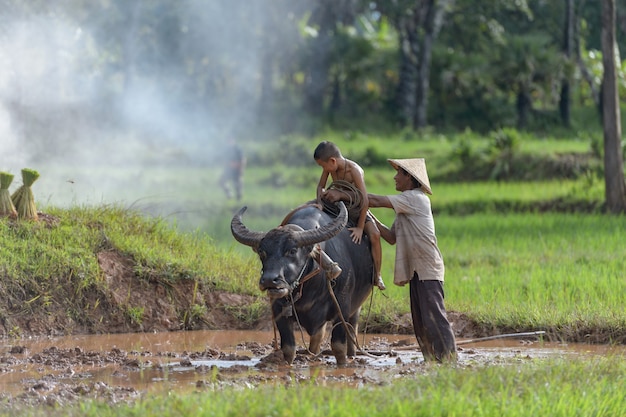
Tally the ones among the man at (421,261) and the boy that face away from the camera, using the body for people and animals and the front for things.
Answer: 0

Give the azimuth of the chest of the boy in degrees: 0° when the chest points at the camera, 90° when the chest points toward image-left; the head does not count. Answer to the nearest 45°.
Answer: approximately 45°

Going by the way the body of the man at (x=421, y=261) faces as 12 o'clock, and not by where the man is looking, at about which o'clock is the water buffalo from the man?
The water buffalo is roughly at 12 o'clock from the man.

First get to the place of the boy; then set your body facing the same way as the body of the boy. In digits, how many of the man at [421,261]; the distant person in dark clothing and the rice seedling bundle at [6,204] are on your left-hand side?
1

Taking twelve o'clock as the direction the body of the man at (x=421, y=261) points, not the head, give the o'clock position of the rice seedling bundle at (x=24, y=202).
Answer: The rice seedling bundle is roughly at 1 o'clock from the man.

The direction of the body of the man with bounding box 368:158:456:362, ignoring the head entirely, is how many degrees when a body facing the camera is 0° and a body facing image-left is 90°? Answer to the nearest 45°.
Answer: approximately 90°

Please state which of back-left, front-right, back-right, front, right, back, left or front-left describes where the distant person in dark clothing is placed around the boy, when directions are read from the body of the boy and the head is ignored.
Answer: back-right

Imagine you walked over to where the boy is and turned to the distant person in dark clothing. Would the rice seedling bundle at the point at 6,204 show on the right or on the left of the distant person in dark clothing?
left

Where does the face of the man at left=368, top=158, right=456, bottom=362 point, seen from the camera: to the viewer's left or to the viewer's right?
to the viewer's left

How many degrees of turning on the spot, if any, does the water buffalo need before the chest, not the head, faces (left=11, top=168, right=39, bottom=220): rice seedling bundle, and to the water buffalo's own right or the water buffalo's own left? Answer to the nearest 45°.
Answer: approximately 90° to the water buffalo's own right

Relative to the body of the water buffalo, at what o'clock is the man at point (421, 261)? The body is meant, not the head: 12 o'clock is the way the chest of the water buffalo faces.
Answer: The man is roughly at 8 o'clock from the water buffalo.

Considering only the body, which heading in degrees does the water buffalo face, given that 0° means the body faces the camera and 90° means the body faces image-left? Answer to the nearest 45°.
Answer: approximately 45°

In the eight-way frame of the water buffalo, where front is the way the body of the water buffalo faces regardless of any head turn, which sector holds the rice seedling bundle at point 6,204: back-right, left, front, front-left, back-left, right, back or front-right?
right

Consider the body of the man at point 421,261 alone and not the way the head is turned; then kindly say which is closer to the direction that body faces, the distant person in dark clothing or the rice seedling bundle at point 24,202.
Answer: the rice seedling bundle
